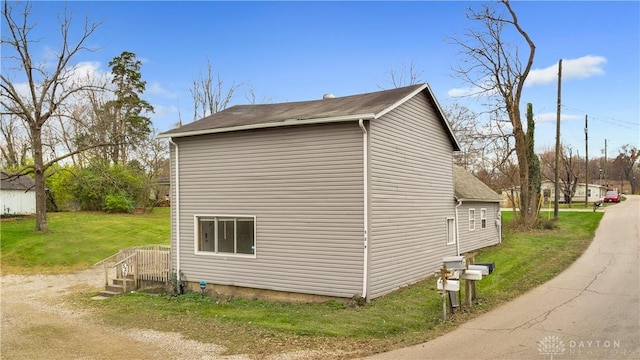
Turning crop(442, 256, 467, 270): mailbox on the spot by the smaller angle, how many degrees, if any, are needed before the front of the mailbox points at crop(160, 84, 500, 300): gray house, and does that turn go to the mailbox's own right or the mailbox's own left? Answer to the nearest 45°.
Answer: approximately 180°

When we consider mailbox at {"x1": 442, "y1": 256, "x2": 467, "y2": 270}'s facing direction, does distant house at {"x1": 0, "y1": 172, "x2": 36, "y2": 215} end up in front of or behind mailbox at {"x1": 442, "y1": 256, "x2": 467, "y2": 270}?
behind

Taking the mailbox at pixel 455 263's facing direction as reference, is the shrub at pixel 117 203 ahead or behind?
behind

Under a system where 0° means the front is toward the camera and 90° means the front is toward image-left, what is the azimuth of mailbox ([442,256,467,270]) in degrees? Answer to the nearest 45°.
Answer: approximately 315°
